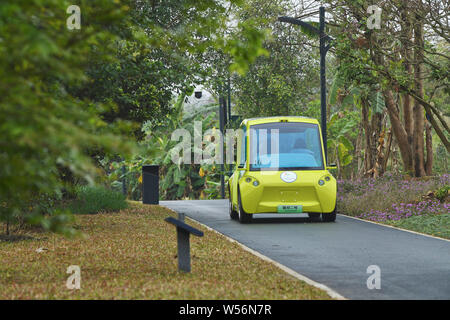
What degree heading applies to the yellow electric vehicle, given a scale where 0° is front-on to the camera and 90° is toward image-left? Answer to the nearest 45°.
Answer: approximately 0°

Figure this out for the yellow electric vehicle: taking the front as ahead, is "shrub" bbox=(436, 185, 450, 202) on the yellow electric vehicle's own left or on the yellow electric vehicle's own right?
on the yellow electric vehicle's own left

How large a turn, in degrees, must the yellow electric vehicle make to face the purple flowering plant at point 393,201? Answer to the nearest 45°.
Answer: approximately 135° to its left

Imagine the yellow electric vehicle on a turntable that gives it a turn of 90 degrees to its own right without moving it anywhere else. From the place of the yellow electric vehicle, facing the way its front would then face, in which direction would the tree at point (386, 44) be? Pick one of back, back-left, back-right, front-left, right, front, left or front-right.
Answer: back-right

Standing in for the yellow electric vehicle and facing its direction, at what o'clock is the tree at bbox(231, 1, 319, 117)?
The tree is roughly at 6 o'clock from the yellow electric vehicle.
